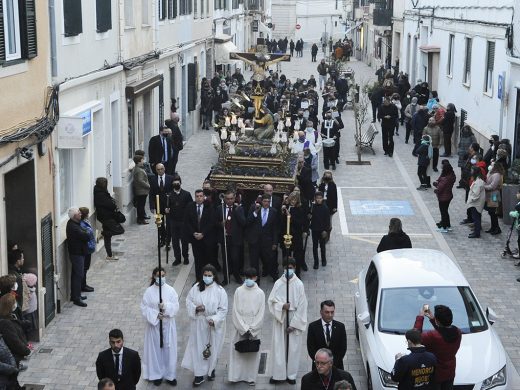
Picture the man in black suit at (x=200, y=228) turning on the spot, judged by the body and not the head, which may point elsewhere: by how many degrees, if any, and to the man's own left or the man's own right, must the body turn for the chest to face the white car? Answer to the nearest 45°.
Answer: approximately 45° to the man's own left

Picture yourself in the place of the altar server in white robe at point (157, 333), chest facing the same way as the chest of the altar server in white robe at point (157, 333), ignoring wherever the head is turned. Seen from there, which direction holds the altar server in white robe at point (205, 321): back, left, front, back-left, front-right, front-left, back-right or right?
left

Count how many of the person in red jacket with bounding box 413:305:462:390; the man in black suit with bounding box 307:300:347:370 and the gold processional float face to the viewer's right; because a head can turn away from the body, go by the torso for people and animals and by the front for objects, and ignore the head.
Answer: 0

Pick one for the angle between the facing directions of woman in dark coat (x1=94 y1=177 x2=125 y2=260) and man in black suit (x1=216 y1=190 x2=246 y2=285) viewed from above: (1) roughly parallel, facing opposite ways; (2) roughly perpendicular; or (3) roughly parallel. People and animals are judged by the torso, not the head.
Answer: roughly perpendicular

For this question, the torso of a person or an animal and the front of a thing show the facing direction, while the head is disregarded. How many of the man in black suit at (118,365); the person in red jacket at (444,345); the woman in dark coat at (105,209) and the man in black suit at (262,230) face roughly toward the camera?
2

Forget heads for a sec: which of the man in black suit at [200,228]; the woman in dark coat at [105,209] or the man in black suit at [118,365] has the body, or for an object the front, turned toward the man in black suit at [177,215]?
the woman in dark coat

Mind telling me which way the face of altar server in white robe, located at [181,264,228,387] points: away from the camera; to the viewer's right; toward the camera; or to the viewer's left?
toward the camera

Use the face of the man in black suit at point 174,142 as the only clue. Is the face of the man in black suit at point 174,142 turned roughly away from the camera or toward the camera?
toward the camera

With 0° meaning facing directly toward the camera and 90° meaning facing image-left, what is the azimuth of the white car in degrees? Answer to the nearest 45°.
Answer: approximately 0°

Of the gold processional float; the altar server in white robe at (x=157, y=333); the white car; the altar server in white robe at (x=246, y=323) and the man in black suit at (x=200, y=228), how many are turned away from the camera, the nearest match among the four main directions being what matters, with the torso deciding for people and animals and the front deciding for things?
0

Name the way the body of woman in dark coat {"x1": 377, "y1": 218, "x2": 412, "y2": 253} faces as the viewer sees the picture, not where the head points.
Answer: away from the camera

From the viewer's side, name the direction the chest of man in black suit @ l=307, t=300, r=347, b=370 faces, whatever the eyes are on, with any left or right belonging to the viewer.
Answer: facing the viewer

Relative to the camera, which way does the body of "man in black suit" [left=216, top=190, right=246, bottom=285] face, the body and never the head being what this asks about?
toward the camera

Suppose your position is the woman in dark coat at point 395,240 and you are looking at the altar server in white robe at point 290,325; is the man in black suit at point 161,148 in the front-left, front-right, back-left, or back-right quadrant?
back-right
